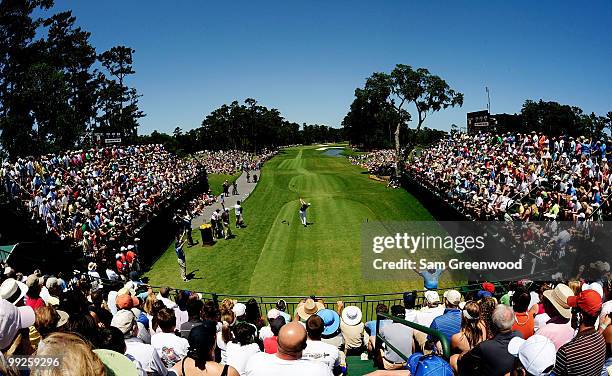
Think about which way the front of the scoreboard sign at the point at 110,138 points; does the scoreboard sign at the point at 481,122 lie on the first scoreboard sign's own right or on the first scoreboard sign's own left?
on the first scoreboard sign's own left

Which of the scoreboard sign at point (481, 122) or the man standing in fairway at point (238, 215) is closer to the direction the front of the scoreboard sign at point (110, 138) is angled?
the man standing in fairway

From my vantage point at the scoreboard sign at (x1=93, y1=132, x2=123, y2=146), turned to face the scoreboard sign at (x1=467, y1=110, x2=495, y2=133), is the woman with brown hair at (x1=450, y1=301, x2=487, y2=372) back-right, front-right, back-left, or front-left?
front-right

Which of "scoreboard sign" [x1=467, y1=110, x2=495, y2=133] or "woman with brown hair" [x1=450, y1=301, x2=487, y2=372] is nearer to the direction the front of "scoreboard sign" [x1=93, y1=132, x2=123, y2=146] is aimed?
the woman with brown hair

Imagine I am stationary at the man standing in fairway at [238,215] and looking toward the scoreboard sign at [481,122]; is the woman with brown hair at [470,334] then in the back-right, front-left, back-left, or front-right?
back-right

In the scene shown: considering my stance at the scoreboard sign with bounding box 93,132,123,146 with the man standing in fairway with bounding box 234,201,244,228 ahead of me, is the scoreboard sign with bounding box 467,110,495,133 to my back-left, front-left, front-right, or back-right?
front-left

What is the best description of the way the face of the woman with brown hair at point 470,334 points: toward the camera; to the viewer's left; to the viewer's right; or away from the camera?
away from the camera

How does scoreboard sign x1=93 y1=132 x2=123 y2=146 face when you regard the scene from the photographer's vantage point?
facing the viewer

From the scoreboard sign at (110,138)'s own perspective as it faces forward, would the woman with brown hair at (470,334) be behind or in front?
in front

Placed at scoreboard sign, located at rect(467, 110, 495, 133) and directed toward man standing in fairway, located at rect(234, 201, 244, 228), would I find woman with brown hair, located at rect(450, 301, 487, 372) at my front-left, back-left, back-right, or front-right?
front-left

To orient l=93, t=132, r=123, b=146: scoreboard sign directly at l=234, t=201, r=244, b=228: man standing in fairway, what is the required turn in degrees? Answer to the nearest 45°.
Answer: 0° — it already faces them
